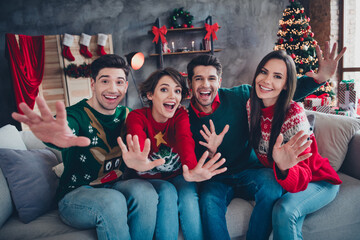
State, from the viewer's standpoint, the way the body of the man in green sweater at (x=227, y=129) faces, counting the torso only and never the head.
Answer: toward the camera

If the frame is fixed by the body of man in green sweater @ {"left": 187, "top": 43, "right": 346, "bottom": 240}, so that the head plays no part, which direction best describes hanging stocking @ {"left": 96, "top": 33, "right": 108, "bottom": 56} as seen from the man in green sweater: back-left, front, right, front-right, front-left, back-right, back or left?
back-right

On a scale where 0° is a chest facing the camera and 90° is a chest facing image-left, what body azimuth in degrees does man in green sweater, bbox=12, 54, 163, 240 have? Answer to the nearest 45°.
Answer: approximately 315°

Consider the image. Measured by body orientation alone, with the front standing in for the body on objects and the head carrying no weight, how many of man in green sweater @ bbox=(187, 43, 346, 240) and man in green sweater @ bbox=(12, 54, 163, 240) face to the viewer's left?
0

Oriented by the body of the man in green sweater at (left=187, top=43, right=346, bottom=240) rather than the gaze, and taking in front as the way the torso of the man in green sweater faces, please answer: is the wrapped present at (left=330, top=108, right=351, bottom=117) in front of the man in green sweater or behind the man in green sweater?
behind

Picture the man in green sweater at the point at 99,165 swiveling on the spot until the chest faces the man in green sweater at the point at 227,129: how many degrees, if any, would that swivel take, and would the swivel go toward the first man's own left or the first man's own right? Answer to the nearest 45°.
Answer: approximately 45° to the first man's own left

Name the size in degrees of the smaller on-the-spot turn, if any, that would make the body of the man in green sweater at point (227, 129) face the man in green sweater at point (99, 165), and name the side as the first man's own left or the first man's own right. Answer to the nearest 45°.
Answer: approximately 45° to the first man's own right
